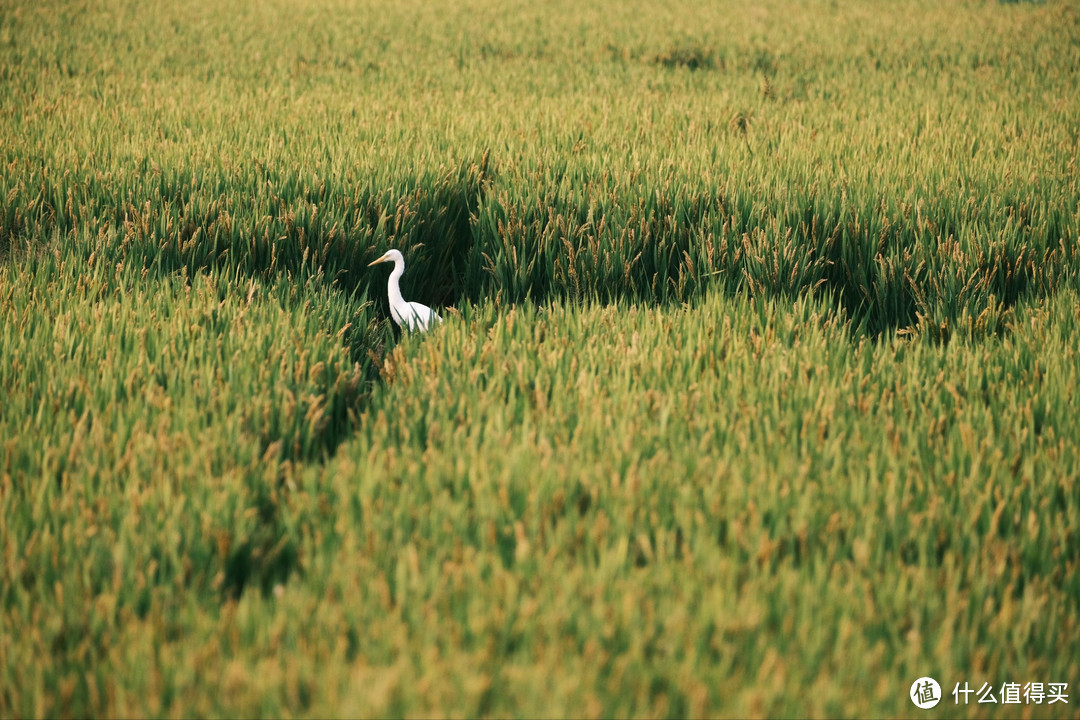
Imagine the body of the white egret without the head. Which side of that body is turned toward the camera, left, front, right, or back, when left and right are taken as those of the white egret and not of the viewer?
left
